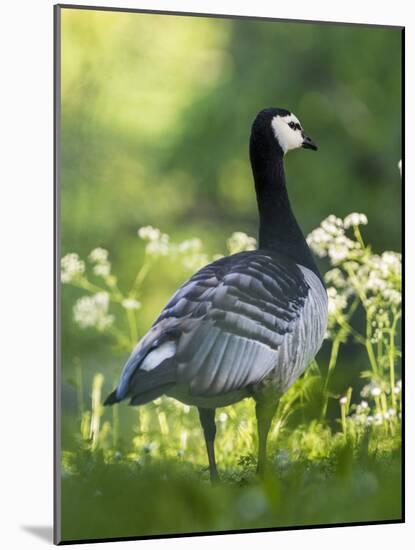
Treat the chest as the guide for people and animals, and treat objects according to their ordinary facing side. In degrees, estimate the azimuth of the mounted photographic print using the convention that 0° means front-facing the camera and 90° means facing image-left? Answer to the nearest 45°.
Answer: approximately 315°
